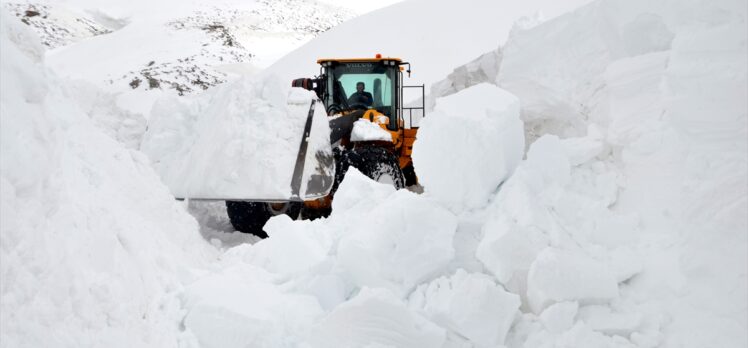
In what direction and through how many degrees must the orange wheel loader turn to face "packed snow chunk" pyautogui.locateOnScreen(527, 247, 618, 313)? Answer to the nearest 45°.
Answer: approximately 45° to its left

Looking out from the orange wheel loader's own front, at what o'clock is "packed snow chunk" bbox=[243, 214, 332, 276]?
The packed snow chunk is roughly at 11 o'clock from the orange wheel loader.

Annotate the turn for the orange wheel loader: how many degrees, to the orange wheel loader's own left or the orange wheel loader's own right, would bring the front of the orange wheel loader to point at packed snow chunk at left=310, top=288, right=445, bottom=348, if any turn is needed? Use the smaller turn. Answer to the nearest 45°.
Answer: approximately 45° to the orange wheel loader's own left

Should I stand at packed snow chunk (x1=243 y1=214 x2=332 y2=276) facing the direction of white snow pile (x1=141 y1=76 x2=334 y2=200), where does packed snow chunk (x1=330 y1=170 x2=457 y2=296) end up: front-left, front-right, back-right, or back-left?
back-right

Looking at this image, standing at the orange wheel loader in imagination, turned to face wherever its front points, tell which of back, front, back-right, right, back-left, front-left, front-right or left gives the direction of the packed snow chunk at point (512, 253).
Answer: front-left

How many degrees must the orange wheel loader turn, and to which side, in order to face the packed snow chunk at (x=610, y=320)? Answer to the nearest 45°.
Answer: approximately 45° to its left

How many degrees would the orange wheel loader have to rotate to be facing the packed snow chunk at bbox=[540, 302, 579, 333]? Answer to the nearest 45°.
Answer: approximately 45° to its left

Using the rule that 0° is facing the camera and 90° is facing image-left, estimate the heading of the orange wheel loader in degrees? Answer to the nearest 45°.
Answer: approximately 45°

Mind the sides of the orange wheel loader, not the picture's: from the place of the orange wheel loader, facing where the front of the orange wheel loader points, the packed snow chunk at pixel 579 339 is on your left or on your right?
on your left

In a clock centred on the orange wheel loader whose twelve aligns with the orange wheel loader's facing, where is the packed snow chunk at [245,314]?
The packed snow chunk is roughly at 11 o'clock from the orange wheel loader.
